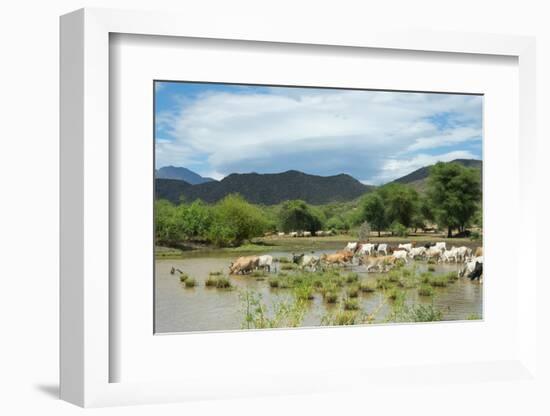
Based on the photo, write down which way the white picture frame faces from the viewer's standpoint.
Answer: facing the viewer and to the right of the viewer

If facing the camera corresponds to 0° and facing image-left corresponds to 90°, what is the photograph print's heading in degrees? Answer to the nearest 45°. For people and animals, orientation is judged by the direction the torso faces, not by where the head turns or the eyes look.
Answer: approximately 315°
